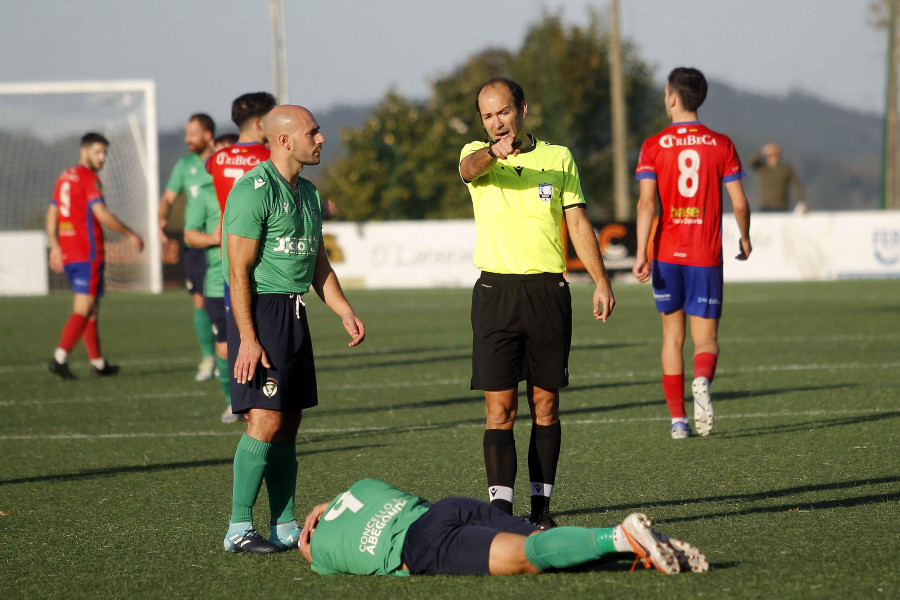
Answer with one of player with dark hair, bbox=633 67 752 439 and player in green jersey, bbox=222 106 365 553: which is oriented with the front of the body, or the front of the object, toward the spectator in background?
the player with dark hair

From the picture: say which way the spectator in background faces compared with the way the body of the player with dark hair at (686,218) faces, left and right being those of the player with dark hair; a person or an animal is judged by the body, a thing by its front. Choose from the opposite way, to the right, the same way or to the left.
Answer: the opposite way

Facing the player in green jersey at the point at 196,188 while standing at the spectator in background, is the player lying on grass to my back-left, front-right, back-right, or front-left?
front-left

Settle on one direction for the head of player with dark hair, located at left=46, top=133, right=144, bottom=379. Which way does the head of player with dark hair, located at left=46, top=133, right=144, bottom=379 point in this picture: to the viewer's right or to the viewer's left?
to the viewer's right

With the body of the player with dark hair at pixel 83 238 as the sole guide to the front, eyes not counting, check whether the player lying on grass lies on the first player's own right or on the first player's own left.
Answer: on the first player's own right

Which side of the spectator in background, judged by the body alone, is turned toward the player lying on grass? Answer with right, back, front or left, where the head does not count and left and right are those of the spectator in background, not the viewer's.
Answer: front

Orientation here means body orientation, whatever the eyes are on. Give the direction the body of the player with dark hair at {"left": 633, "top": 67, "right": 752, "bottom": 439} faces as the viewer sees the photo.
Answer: away from the camera

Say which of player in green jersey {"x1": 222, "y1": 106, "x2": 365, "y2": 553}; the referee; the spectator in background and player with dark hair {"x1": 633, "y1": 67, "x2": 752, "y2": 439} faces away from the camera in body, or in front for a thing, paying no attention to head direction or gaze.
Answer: the player with dark hair

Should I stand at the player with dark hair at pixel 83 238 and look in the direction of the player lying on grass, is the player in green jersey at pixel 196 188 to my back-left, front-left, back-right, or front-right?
front-left

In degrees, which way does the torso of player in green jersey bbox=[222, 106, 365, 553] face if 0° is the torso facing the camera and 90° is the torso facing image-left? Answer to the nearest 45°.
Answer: approximately 315°

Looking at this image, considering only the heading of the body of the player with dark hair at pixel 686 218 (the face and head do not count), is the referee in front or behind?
behind

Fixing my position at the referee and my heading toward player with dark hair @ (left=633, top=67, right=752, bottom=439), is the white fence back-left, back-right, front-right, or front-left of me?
front-left

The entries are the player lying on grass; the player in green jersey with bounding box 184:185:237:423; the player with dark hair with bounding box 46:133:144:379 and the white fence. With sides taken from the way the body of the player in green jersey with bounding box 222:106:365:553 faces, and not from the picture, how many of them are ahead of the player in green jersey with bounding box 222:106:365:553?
1

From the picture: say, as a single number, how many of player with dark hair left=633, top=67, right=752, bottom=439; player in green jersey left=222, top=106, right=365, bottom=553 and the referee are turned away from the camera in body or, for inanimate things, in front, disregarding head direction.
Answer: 1

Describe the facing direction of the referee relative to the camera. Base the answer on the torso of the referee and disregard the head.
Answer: toward the camera

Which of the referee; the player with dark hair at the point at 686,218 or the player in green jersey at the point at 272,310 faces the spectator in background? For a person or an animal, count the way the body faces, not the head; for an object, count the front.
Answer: the player with dark hair

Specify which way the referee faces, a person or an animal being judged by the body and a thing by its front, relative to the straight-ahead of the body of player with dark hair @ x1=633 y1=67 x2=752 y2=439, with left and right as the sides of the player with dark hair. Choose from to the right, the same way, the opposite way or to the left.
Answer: the opposite way

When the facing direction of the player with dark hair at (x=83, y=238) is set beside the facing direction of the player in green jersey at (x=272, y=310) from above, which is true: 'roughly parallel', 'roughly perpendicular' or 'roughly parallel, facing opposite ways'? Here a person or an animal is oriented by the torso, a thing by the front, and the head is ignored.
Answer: roughly perpendicular

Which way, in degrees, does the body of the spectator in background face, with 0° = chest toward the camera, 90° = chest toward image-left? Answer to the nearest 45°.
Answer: approximately 0°
